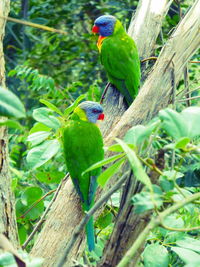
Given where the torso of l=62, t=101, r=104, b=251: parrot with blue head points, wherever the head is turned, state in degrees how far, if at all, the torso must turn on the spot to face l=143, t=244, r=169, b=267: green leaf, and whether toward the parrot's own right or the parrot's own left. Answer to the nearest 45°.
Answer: approximately 135° to the parrot's own right

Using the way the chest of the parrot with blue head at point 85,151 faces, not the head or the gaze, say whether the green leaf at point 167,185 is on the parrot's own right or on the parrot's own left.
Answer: on the parrot's own right

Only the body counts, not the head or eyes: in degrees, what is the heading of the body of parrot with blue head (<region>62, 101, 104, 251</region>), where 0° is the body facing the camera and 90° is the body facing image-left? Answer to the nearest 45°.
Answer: approximately 225°

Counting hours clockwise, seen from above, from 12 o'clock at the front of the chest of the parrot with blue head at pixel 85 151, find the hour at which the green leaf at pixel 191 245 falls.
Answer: The green leaf is roughly at 4 o'clock from the parrot with blue head.

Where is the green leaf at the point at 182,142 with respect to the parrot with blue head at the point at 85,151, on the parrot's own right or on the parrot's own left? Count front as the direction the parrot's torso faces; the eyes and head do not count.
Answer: on the parrot's own right
